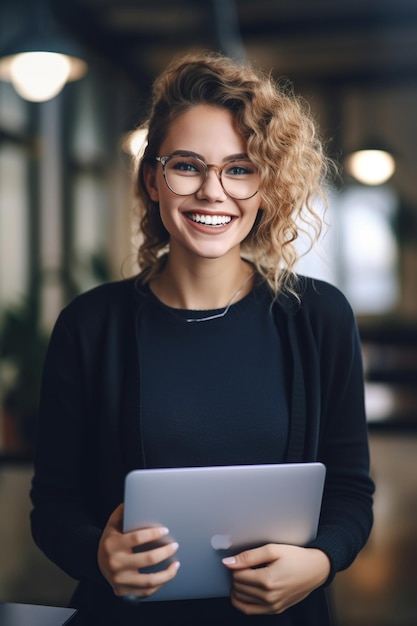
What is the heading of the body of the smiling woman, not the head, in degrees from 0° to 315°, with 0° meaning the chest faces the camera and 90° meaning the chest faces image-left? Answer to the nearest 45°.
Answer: approximately 0°

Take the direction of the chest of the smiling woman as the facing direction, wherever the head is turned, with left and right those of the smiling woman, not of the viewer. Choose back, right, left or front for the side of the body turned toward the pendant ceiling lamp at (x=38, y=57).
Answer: back

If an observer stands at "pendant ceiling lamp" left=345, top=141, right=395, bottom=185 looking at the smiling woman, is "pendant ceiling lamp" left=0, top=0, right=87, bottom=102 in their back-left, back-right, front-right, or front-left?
front-right

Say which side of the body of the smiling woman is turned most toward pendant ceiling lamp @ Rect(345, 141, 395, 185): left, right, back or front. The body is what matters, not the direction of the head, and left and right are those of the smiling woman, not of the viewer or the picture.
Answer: back

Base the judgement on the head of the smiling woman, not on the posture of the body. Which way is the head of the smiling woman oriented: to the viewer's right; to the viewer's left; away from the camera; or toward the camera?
toward the camera

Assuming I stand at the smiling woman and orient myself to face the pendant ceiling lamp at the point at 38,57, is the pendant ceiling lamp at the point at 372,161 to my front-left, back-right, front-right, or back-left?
front-right
